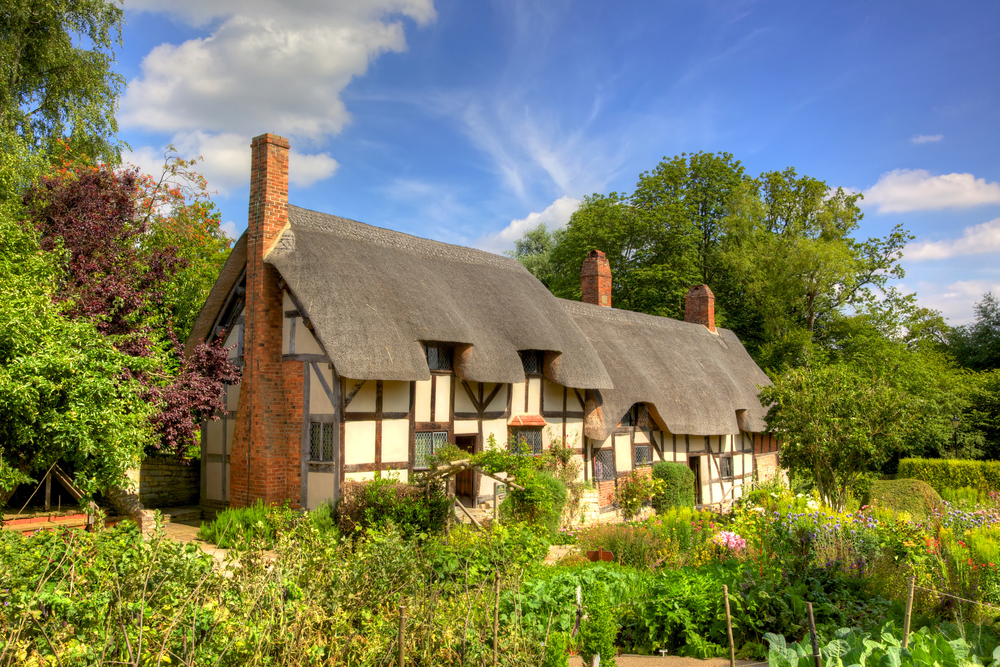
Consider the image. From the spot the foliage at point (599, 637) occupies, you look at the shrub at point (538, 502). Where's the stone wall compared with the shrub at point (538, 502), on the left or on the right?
left

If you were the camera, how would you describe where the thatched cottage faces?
facing the viewer and to the right of the viewer

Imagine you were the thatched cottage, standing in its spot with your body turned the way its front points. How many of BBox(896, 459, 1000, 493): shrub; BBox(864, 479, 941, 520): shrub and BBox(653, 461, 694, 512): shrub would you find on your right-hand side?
0

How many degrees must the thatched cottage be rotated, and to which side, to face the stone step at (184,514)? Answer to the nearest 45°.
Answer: approximately 135° to its right

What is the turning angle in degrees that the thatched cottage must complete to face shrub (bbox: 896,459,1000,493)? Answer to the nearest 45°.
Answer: approximately 90° to its left

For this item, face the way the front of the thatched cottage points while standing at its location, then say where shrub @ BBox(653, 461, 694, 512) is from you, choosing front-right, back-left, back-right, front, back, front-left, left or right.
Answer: left

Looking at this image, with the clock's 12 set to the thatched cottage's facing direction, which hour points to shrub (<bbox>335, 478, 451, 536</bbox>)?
The shrub is roughly at 1 o'clock from the thatched cottage.

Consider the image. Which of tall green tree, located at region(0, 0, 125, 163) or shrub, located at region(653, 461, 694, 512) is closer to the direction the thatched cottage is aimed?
the shrub

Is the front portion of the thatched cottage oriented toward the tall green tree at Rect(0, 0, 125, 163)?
no

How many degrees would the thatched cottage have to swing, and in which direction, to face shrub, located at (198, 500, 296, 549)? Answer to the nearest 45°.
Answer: approximately 90° to its right

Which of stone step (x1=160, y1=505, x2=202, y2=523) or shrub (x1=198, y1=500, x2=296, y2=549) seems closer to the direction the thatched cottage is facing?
the shrub

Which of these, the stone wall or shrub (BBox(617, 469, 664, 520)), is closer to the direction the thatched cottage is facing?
the shrub

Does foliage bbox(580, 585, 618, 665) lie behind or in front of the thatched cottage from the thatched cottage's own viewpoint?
in front
